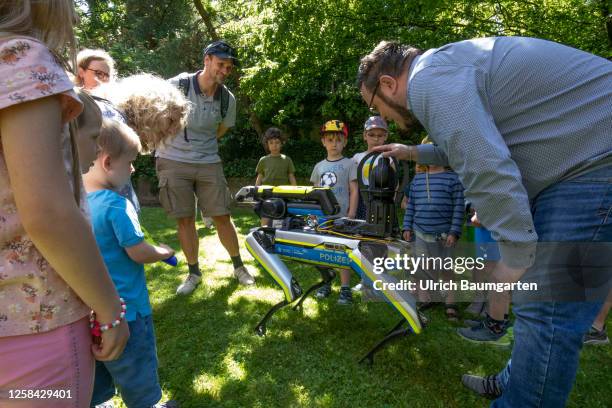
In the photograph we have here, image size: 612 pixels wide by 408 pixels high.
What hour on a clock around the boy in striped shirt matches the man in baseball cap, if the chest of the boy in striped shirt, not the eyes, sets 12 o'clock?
The man in baseball cap is roughly at 3 o'clock from the boy in striped shirt.

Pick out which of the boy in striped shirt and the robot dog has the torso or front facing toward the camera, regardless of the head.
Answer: the boy in striped shirt

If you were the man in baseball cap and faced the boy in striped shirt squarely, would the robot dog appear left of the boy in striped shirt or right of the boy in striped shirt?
right

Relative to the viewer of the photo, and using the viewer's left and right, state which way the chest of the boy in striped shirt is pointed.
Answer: facing the viewer

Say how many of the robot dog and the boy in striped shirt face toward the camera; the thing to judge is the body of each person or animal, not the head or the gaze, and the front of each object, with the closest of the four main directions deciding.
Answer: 1

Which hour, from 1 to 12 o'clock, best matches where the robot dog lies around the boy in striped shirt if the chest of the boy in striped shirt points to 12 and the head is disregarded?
The robot dog is roughly at 1 o'clock from the boy in striped shirt.

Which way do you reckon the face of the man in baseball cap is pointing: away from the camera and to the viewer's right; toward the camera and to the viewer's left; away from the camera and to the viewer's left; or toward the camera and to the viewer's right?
toward the camera and to the viewer's right

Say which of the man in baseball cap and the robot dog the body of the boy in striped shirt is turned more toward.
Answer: the robot dog
